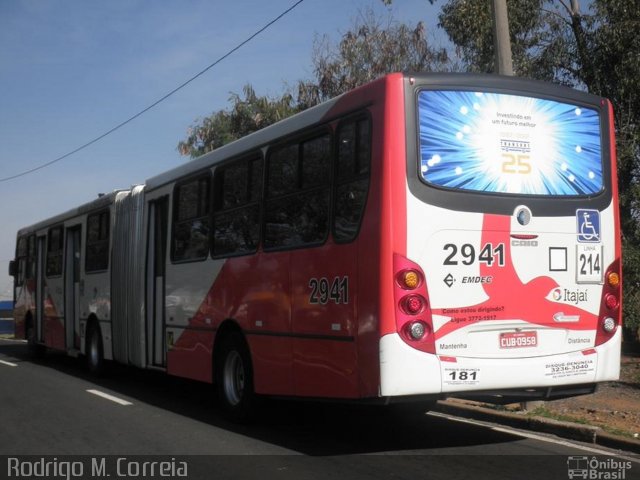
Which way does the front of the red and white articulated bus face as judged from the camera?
facing away from the viewer and to the left of the viewer
